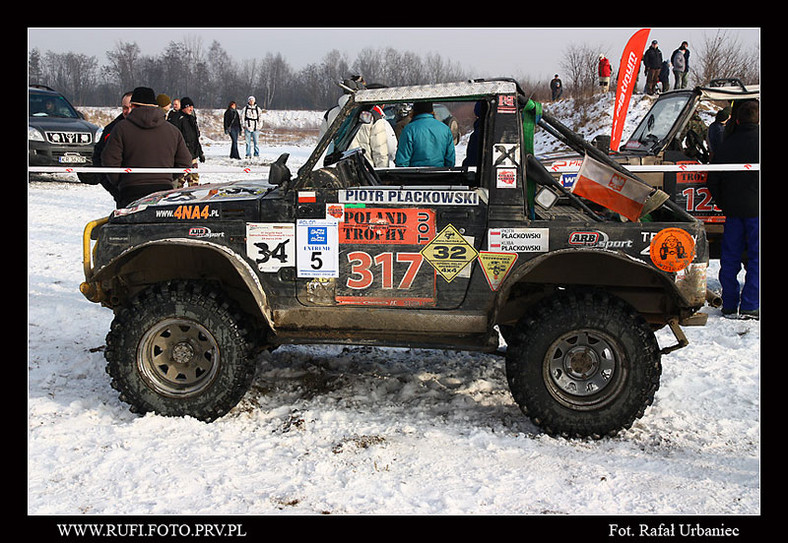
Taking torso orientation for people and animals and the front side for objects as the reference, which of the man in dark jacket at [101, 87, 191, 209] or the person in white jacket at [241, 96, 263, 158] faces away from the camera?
the man in dark jacket

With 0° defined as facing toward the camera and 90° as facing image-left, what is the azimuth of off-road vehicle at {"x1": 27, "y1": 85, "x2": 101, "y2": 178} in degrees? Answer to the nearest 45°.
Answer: approximately 315°

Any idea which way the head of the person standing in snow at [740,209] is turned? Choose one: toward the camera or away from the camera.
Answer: away from the camera

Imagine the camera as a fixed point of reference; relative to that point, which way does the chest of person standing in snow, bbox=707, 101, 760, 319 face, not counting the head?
away from the camera

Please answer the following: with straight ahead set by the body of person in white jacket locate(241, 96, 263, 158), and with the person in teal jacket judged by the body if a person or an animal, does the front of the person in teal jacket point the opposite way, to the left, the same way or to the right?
the opposite way

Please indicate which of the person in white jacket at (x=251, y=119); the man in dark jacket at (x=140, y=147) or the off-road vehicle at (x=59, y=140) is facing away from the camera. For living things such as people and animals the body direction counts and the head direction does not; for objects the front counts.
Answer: the man in dark jacket

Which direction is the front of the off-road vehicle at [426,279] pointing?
to the viewer's left

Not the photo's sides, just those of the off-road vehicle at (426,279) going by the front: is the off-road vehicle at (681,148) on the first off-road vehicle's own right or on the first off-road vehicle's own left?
on the first off-road vehicle's own right

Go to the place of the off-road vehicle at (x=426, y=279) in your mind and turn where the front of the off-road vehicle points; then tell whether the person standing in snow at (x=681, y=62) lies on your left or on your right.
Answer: on your right

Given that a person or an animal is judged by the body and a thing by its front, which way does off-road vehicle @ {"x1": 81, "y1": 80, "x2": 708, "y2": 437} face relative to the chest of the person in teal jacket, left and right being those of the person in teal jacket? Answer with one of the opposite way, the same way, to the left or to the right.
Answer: to the left

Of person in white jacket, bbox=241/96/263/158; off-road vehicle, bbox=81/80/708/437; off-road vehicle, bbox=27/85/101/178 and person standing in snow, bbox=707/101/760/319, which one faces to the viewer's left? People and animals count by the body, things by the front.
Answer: off-road vehicle, bbox=81/80/708/437
